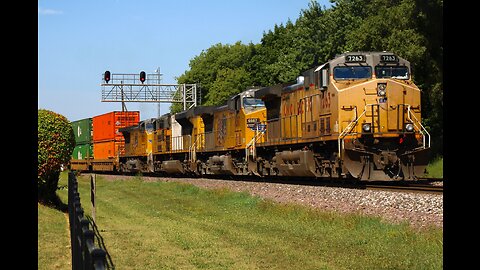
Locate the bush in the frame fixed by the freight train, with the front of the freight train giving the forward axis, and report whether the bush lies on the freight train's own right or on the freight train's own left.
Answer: on the freight train's own right

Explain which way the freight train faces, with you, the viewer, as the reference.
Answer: facing the viewer and to the right of the viewer
